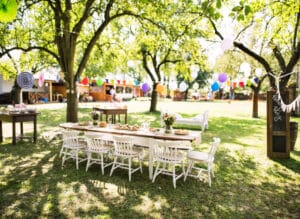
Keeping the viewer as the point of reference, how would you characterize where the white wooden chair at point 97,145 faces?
facing away from the viewer and to the right of the viewer

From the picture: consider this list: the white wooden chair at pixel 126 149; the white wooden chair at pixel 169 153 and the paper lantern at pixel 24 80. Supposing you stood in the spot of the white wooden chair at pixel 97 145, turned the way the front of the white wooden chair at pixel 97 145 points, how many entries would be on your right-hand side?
2

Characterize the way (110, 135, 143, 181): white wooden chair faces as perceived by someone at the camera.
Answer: facing away from the viewer and to the right of the viewer

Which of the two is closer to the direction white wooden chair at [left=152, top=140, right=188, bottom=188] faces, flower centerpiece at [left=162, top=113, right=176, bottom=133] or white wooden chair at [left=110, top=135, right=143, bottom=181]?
the flower centerpiece

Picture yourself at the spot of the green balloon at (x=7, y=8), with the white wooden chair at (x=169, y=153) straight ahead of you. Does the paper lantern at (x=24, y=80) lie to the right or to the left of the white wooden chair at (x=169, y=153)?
left

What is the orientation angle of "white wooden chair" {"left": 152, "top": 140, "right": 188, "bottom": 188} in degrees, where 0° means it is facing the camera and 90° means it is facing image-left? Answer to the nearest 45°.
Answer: approximately 225°

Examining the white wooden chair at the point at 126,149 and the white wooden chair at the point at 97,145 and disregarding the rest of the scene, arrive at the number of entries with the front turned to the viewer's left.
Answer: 0

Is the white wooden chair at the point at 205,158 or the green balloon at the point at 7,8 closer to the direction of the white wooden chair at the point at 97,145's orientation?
the white wooden chair

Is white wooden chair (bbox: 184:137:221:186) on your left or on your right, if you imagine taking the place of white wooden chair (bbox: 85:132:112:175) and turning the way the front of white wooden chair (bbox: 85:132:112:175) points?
on your right

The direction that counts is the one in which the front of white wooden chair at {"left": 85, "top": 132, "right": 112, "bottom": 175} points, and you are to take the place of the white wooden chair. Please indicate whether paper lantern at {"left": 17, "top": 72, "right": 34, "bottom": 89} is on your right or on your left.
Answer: on your left

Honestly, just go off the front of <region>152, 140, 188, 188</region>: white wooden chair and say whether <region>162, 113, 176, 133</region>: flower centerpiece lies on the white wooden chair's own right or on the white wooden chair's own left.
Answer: on the white wooden chair's own left
